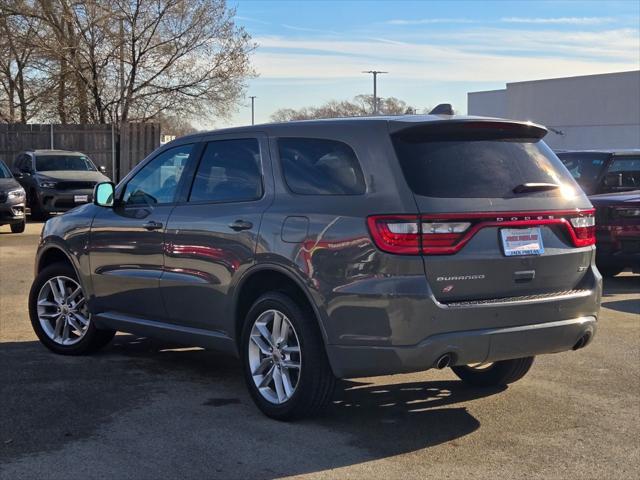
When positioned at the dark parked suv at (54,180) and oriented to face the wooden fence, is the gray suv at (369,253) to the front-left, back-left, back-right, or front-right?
back-right

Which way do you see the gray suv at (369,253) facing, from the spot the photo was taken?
facing away from the viewer and to the left of the viewer

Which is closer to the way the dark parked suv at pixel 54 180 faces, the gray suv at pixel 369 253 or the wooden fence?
the gray suv

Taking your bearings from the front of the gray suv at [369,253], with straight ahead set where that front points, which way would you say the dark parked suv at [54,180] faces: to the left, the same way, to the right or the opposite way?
the opposite way

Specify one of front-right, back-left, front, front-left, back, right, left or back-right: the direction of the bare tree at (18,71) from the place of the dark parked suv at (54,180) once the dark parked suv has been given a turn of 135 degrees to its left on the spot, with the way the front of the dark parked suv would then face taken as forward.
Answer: front
